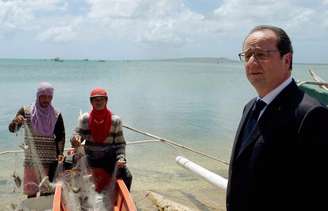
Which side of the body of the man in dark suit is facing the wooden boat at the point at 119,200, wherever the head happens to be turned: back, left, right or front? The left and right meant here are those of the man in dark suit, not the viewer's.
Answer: right

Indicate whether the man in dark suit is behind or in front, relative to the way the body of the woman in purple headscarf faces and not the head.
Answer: in front

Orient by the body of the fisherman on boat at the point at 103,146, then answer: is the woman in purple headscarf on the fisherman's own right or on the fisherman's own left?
on the fisherman's own right

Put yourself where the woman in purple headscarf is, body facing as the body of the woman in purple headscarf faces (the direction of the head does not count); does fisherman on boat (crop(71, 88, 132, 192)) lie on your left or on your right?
on your left

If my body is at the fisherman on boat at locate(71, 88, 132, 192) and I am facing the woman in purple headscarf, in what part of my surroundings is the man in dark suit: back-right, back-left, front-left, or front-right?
back-left

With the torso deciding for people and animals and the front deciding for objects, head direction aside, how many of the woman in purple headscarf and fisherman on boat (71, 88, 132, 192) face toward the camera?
2

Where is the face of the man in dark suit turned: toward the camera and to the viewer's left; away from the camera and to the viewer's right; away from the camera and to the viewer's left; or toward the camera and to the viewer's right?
toward the camera and to the viewer's left

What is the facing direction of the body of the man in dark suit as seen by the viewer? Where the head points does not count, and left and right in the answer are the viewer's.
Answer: facing the viewer and to the left of the viewer

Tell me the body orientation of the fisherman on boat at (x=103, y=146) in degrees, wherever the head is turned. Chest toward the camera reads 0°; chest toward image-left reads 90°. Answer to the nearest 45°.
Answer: approximately 0°

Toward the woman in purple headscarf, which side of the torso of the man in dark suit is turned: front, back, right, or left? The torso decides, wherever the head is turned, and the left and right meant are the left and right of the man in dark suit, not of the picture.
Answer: right
